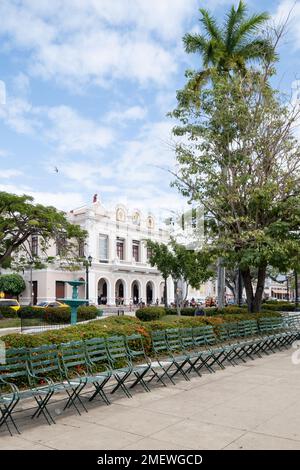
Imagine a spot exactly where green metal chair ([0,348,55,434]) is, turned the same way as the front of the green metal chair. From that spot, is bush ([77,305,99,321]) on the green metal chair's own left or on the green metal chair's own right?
on the green metal chair's own left

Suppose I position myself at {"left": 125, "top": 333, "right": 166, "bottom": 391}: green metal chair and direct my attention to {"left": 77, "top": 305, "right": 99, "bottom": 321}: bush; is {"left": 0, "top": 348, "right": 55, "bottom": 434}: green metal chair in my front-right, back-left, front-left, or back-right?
back-left

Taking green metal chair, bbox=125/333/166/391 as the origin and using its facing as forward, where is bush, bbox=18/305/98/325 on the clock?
The bush is roughly at 7 o'clock from the green metal chair.

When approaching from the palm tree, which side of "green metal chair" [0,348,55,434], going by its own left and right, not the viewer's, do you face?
left

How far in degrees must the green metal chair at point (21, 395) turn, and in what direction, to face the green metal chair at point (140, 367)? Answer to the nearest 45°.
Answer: approximately 90° to its left

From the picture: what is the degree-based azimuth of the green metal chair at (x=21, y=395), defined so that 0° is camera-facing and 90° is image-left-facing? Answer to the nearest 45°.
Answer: approximately 315°

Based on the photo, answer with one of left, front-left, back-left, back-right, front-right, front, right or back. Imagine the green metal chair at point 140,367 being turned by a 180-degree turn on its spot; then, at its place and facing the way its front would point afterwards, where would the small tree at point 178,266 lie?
front-right

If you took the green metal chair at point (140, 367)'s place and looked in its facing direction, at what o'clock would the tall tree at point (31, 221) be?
The tall tree is roughly at 7 o'clock from the green metal chair.

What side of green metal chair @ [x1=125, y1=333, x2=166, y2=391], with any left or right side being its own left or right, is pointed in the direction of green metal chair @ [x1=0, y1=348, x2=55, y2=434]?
right

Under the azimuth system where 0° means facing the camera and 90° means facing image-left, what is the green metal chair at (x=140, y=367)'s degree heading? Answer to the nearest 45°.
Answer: approximately 315°

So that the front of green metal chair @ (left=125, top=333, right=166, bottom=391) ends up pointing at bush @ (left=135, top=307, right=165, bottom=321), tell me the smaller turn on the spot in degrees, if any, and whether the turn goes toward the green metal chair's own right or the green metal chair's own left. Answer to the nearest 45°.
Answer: approximately 135° to the green metal chair's own left
